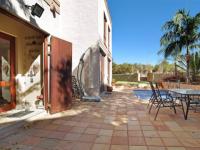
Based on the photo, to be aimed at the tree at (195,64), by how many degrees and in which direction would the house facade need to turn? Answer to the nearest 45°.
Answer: approximately 90° to its left

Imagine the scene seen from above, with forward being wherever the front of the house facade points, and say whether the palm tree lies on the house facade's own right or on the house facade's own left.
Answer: on the house facade's own left

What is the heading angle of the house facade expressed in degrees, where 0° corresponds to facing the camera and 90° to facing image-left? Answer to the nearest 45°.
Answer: approximately 315°

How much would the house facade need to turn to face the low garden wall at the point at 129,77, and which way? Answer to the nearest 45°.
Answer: approximately 90° to its left
